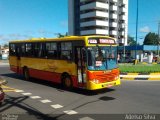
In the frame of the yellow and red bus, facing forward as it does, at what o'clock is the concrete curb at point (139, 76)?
The concrete curb is roughly at 9 o'clock from the yellow and red bus.
